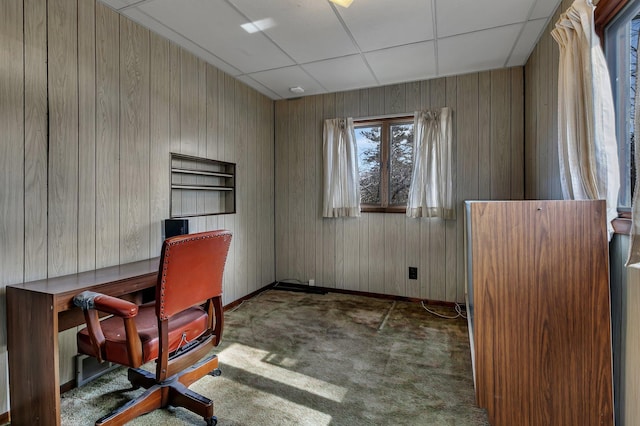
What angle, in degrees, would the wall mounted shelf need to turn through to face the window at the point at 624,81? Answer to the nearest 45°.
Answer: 0° — it already faces it

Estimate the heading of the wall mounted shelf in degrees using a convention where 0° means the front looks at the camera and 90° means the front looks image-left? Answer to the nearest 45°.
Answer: approximately 315°

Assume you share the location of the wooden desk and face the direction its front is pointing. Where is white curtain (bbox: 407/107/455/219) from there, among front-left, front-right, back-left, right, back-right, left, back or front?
front-left

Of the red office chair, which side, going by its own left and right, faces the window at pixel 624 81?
back

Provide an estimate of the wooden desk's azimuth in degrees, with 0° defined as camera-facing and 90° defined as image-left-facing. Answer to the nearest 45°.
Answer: approximately 315°

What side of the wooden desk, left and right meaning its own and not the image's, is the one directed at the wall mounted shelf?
left

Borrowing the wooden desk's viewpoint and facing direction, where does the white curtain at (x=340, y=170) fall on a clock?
The white curtain is roughly at 10 o'clock from the wooden desk.

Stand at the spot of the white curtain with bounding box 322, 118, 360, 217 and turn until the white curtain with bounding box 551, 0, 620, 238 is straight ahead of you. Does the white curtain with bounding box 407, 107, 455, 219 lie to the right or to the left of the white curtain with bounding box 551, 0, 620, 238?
left

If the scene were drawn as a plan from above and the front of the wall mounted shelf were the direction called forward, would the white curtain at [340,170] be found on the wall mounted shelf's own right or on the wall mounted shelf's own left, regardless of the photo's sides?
on the wall mounted shelf's own left

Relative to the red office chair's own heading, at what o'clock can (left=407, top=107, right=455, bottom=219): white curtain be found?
The white curtain is roughly at 4 o'clock from the red office chair.

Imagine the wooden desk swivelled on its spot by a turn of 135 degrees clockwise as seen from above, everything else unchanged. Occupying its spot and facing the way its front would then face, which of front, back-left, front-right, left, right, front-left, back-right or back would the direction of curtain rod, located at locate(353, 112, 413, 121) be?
back

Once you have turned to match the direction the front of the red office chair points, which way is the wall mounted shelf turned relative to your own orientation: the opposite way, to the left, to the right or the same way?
the opposite way

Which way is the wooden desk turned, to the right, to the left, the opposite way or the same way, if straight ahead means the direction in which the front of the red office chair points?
the opposite way

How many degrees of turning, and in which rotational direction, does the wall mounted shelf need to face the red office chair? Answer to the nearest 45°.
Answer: approximately 45° to its right

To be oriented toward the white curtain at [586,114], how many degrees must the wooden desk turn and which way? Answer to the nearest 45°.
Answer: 0° — it already faces it

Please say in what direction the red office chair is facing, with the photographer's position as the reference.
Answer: facing away from the viewer and to the left of the viewer

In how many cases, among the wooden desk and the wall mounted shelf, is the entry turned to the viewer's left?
0
